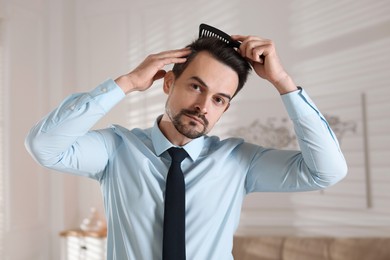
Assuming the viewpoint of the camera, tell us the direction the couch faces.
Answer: facing the viewer

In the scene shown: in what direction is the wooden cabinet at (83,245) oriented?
toward the camera

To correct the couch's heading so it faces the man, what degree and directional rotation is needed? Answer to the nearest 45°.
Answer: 0° — it already faces them

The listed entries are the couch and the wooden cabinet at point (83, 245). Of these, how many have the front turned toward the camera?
2

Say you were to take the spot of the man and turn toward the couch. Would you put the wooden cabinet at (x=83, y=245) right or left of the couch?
left

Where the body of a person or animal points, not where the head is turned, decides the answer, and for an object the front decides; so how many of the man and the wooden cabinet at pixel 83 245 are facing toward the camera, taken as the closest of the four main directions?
2

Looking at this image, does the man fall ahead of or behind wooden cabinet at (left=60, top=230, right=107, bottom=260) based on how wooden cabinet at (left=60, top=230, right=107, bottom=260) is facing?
ahead

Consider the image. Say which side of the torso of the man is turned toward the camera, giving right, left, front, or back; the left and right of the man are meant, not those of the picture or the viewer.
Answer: front

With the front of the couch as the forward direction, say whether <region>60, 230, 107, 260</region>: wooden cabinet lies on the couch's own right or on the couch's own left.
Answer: on the couch's own right
